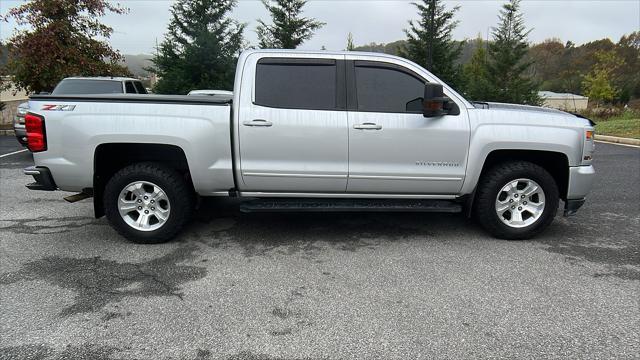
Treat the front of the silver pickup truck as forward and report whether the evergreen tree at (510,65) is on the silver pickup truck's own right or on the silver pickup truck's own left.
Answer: on the silver pickup truck's own left

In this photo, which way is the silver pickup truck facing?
to the viewer's right

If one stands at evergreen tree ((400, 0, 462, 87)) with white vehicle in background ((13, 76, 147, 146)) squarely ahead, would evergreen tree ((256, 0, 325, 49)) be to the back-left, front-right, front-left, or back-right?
front-right

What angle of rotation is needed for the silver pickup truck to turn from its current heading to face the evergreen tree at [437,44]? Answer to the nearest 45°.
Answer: approximately 90° to its left

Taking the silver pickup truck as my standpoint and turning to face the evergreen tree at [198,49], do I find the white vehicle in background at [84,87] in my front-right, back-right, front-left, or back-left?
front-left

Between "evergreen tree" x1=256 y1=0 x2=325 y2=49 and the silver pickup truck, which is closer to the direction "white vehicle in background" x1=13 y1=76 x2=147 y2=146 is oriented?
the silver pickup truck
